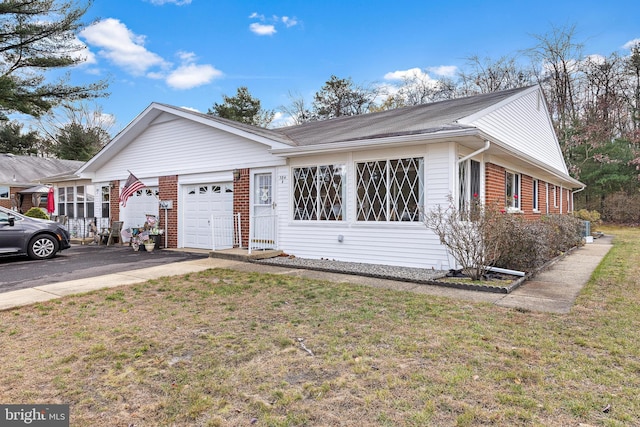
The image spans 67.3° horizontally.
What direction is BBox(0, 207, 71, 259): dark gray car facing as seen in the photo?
to the viewer's right

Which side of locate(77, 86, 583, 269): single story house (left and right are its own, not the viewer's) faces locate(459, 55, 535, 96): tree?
back

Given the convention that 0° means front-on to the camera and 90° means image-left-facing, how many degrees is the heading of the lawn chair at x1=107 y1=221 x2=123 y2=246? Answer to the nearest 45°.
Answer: approximately 45°

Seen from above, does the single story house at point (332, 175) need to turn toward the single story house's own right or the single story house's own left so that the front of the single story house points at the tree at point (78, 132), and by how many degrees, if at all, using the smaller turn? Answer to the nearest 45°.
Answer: approximately 90° to the single story house's own right

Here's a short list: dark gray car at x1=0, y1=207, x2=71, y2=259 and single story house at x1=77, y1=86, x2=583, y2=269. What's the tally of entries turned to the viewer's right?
1

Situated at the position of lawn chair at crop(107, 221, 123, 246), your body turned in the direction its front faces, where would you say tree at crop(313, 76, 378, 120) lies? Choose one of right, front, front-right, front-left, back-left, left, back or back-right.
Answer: back

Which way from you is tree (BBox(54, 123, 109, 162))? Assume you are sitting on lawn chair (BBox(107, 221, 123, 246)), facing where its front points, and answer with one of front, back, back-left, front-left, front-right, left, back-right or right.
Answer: back-right

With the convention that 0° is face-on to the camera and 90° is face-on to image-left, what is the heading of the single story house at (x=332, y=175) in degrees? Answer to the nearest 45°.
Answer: approximately 45°

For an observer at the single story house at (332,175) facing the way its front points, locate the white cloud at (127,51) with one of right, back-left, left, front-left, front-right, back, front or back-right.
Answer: right
